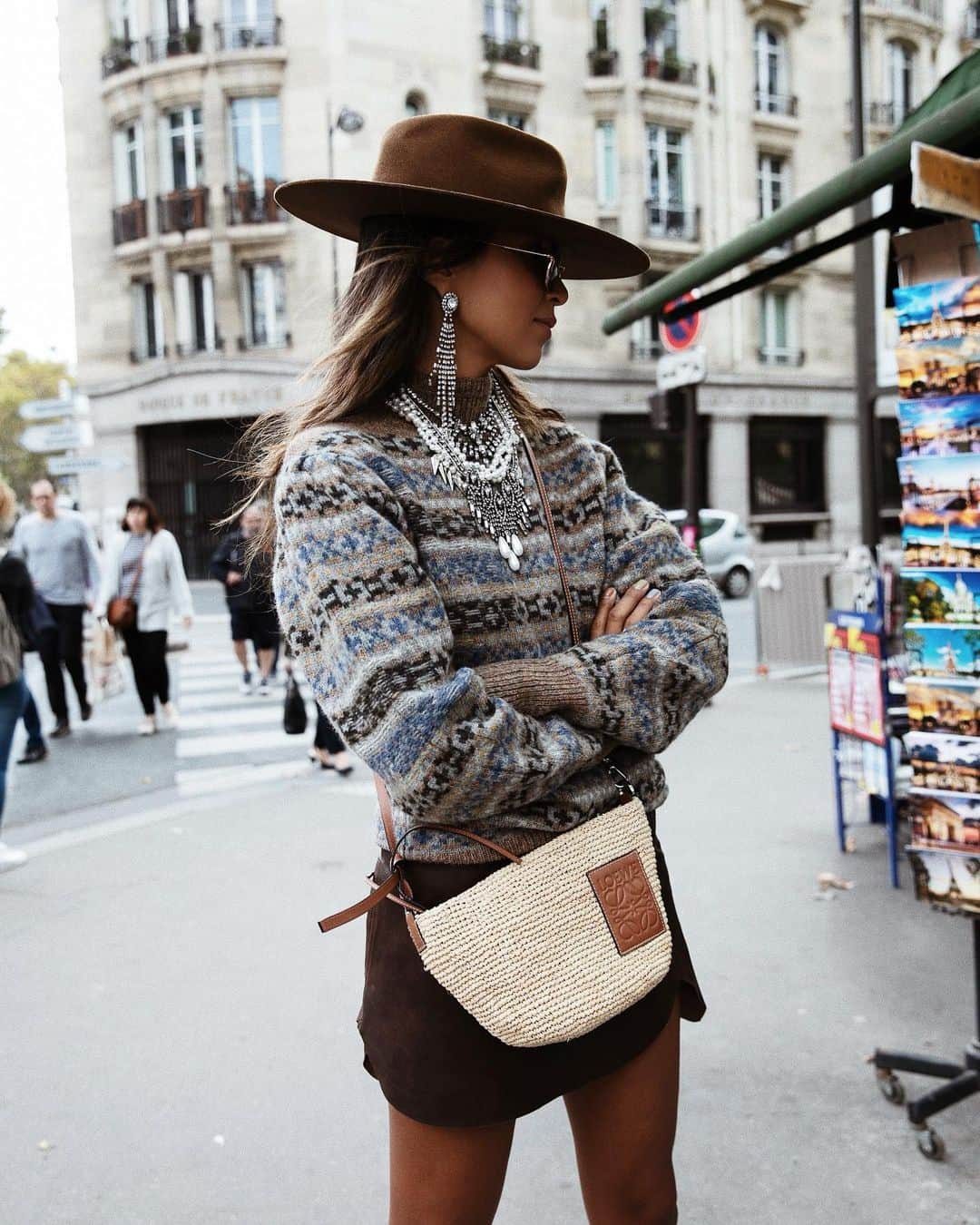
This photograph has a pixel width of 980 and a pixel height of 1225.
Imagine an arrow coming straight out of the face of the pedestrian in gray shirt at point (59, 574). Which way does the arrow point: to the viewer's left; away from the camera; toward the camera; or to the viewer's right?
toward the camera

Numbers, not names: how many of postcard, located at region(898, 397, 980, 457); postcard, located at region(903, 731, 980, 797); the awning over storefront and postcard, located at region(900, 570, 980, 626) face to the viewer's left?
1

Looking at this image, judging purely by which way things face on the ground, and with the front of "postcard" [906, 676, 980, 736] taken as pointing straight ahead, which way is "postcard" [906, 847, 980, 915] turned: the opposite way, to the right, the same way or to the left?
the same way

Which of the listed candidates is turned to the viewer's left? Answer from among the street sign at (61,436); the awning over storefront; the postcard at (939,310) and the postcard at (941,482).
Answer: the awning over storefront

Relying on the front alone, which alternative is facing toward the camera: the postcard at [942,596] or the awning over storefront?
the postcard

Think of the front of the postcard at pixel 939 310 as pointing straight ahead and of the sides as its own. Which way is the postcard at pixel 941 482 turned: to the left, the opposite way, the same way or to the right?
the same way

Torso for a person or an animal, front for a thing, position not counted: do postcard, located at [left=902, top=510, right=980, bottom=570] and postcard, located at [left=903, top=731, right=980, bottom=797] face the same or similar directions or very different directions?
same or similar directions

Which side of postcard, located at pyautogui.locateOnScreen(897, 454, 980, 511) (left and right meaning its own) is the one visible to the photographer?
front

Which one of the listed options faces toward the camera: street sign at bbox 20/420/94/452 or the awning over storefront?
the street sign

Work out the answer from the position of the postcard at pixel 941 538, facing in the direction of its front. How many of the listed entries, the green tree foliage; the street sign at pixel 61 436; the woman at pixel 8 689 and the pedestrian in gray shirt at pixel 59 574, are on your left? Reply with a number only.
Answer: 0

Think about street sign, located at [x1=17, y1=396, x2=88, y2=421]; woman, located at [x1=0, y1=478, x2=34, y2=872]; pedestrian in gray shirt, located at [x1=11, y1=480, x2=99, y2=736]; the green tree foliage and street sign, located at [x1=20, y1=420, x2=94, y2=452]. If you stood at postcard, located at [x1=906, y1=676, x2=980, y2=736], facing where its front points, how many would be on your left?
0

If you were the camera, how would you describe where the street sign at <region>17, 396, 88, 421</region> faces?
facing the viewer

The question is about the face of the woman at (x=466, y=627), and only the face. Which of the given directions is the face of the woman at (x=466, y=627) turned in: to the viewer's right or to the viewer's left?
to the viewer's right

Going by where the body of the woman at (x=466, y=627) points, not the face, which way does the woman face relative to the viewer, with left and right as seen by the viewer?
facing the viewer and to the right of the viewer
